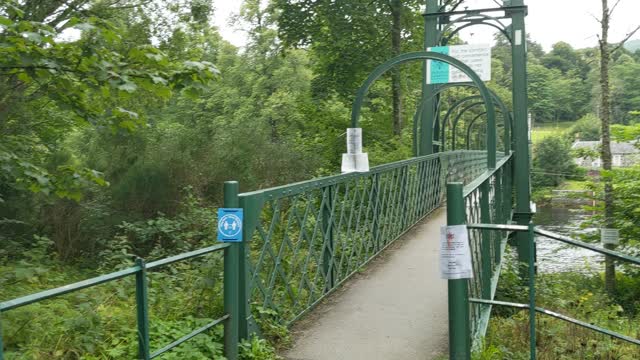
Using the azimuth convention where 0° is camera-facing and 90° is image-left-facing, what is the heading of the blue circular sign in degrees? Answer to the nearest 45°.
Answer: approximately 0°

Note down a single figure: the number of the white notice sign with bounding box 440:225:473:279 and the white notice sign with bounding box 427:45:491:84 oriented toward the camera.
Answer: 2

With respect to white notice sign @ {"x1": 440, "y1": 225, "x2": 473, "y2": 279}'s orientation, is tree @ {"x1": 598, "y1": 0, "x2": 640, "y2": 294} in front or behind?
behind

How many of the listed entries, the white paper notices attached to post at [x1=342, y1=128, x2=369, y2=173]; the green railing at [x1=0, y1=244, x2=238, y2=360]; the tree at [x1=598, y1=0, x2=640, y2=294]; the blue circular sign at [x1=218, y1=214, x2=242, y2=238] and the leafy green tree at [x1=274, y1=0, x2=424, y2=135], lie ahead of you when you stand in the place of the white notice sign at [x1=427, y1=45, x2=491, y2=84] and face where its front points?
3

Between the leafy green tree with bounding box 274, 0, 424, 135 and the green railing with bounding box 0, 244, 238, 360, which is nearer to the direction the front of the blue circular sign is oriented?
the green railing

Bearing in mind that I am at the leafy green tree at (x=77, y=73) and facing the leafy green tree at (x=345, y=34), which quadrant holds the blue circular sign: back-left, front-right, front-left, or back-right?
back-right

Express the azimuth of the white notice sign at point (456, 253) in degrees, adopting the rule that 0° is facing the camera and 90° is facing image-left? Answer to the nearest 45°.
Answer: approximately 0°

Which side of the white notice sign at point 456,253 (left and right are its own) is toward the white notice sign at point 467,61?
back

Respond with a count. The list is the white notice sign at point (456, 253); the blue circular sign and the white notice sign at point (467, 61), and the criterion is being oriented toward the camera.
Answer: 3

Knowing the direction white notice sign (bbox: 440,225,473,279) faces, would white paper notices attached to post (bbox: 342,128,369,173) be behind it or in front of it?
behind
